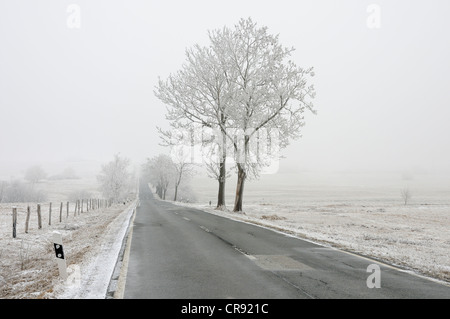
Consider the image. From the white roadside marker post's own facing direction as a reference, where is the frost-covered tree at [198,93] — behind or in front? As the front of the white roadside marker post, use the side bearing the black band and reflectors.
behind

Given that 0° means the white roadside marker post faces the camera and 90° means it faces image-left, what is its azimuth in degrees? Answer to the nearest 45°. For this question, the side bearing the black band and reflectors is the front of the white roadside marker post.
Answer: approximately 0°

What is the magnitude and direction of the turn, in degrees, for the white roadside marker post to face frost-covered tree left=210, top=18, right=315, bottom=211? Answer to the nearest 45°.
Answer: approximately 135° to its left
